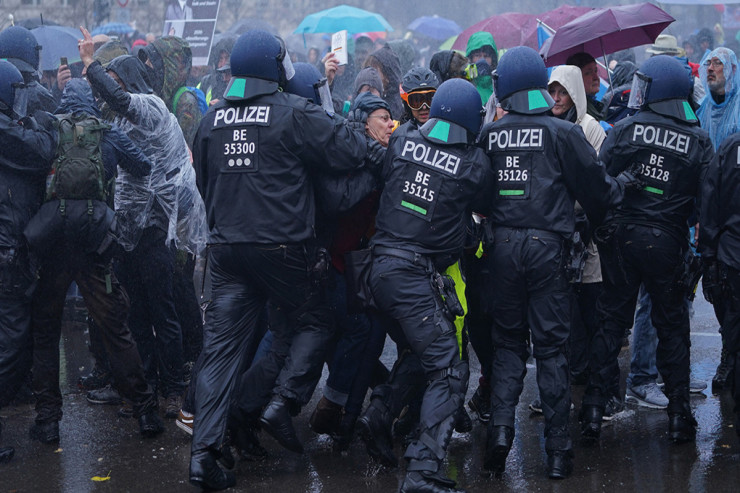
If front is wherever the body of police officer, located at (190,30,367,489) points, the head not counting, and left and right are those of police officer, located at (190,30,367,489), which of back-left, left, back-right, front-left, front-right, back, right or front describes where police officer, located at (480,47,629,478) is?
front-right

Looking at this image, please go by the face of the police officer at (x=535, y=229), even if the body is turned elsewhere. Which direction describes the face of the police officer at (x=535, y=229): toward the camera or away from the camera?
away from the camera

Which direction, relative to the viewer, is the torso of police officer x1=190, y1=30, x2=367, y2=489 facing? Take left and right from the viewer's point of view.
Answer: facing away from the viewer and to the right of the viewer

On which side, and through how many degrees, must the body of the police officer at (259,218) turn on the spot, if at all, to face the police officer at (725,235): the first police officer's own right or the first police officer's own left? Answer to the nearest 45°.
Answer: approximately 45° to the first police officer's own right

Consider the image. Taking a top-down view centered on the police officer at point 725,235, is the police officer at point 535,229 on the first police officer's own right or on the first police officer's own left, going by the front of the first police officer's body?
on the first police officer's own left

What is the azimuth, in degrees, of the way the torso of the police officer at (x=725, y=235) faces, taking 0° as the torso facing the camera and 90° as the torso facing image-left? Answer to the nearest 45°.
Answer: approximately 180°

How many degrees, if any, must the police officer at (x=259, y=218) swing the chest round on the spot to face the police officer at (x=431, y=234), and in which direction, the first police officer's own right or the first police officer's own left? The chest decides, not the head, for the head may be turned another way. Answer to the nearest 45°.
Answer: approximately 45° to the first police officer's own right

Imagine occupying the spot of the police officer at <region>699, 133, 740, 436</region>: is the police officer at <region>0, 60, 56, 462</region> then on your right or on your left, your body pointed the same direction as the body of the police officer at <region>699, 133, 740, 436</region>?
on your left

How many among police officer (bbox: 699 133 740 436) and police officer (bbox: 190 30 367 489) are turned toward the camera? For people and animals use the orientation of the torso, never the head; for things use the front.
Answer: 0

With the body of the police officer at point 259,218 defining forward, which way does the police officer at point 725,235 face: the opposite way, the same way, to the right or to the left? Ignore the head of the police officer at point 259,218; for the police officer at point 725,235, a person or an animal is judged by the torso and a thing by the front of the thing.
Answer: the same way

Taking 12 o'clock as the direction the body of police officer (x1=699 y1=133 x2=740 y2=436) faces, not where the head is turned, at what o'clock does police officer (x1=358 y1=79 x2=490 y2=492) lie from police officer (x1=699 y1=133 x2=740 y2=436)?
police officer (x1=358 y1=79 x2=490 y2=492) is roughly at 8 o'clock from police officer (x1=699 y1=133 x2=740 y2=436).

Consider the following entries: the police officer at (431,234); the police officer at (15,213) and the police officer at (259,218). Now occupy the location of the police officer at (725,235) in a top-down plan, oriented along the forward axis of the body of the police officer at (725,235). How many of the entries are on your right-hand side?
0
